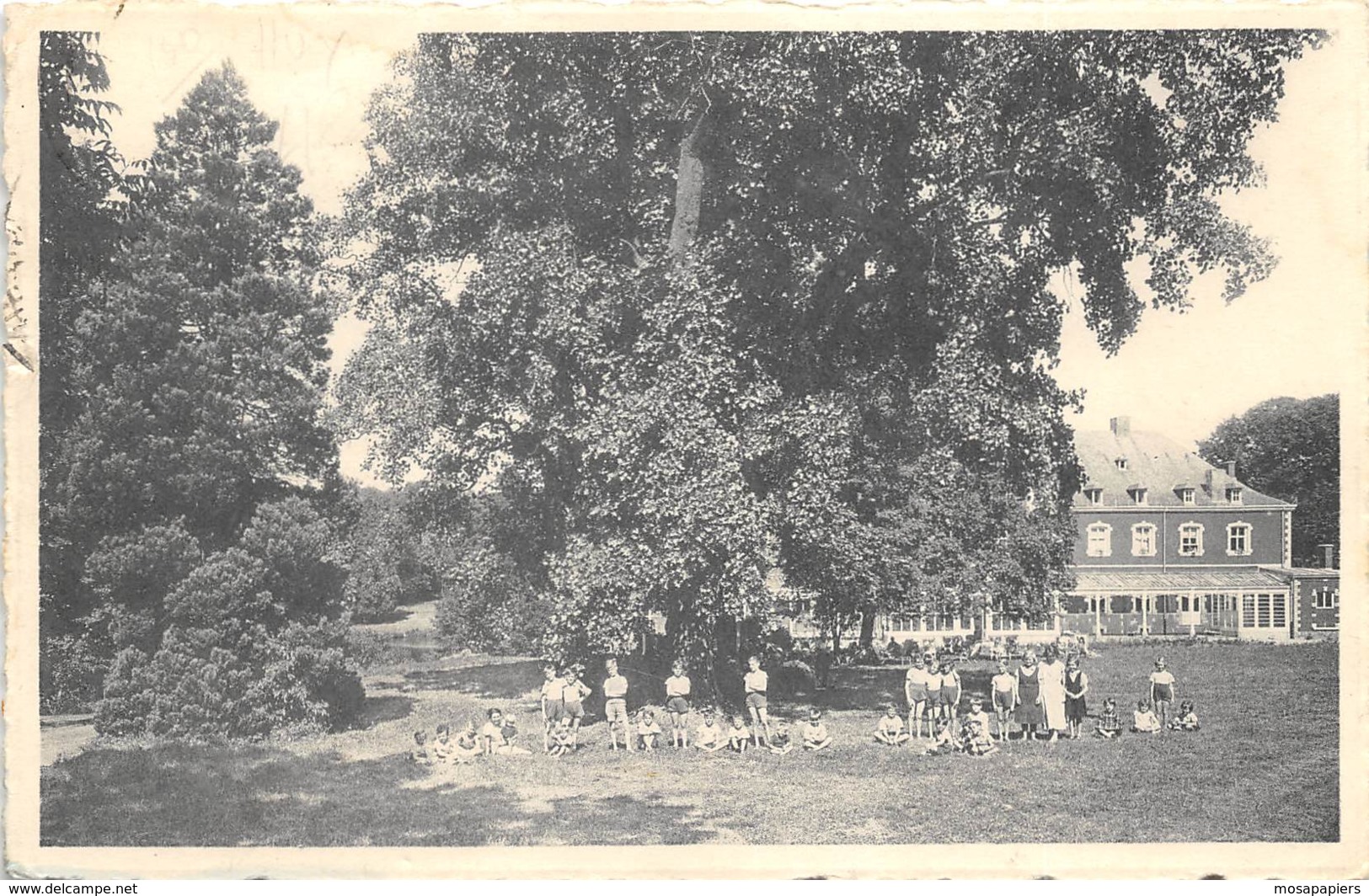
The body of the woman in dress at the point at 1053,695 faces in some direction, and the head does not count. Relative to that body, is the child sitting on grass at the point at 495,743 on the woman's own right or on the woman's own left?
on the woman's own right

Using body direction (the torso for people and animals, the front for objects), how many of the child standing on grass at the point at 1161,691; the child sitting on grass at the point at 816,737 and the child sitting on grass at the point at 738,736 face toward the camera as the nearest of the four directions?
3

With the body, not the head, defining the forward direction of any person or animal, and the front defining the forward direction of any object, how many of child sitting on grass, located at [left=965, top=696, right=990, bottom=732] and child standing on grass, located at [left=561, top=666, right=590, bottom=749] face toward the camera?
2

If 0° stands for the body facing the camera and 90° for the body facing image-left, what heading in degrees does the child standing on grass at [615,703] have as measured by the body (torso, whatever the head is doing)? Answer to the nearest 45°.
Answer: approximately 0°

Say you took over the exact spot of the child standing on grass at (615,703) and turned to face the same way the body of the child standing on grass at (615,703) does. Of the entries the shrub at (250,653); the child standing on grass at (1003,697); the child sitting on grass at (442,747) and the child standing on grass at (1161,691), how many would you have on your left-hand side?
2

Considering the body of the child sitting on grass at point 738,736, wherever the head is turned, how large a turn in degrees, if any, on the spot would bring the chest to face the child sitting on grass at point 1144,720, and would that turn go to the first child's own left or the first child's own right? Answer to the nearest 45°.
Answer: approximately 90° to the first child's own left

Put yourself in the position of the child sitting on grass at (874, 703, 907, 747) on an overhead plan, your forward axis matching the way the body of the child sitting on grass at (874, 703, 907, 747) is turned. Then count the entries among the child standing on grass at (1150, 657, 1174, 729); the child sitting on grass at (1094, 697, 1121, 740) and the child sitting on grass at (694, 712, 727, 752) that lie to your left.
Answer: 2

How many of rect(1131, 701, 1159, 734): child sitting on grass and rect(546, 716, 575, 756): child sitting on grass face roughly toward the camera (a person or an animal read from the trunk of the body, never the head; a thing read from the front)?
2

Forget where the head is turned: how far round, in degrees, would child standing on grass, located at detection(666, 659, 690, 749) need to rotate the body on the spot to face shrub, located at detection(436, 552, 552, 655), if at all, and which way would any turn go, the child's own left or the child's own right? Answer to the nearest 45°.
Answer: approximately 135° to the child's own right
